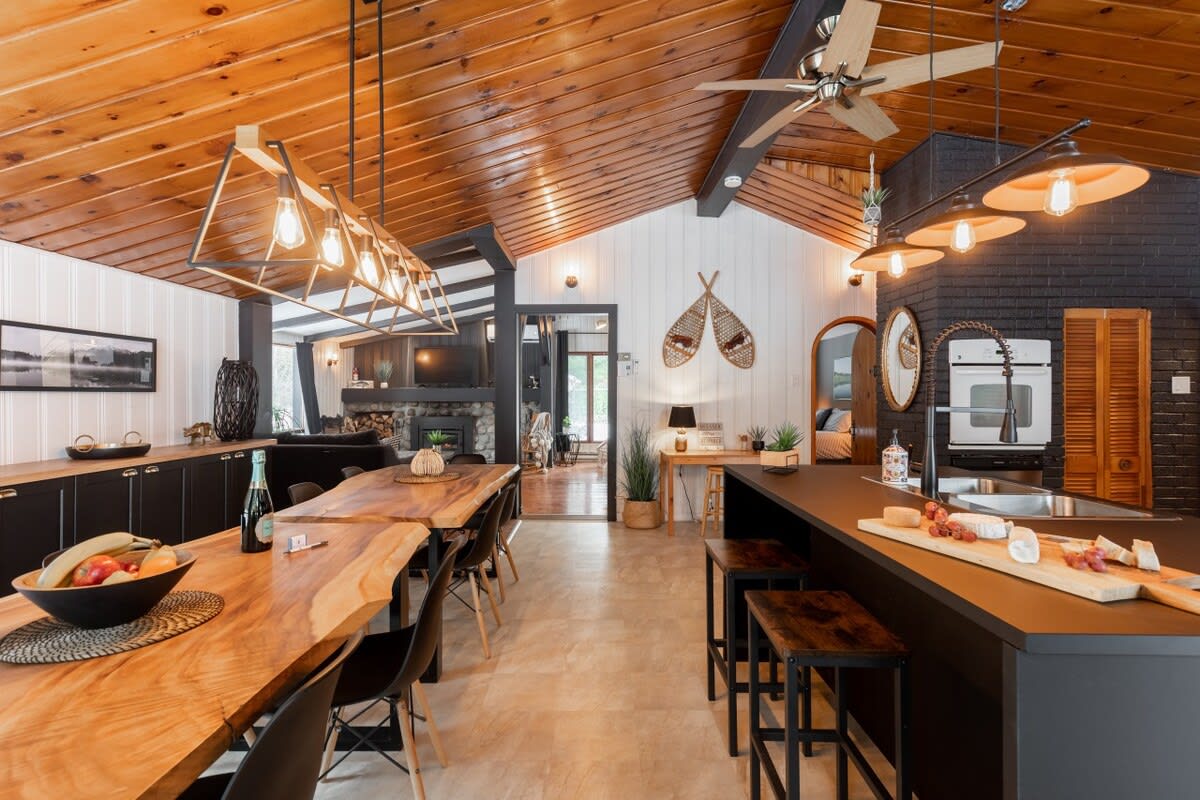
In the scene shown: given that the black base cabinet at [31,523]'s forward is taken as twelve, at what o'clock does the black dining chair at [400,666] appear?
The black dining chair is roughly at 1 o'clock from the black base cabinet.

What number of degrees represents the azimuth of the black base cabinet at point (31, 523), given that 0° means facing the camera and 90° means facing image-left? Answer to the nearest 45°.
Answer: approximately 315°

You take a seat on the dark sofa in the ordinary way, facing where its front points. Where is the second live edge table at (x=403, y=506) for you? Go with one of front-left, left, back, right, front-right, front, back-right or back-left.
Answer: back

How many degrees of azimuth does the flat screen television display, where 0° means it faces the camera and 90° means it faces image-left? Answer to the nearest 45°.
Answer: approximately 0°

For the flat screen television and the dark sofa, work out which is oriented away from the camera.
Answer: the dark sofa

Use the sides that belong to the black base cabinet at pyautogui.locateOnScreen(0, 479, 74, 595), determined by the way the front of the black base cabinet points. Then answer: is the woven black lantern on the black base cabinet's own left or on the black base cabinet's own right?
on the black base cabinet's own left

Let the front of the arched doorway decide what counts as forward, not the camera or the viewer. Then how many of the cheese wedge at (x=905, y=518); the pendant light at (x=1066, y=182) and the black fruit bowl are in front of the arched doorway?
3

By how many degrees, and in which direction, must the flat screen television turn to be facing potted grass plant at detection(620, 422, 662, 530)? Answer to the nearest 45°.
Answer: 0° — it already faces it

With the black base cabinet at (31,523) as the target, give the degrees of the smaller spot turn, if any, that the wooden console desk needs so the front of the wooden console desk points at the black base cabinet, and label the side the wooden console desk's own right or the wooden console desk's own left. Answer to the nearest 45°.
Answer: approximately 45° to the wooden console desk's own right

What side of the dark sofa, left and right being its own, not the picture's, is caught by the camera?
back

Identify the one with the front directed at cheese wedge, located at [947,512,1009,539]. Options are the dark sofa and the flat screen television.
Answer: the flat screen television

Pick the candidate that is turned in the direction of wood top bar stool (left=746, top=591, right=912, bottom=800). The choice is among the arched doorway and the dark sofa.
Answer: the arched doorway

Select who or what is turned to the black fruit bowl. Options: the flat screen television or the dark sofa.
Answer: the flat screen television

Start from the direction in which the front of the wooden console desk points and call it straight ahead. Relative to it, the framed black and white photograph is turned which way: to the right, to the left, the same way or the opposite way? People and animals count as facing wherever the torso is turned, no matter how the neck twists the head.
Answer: to the left
